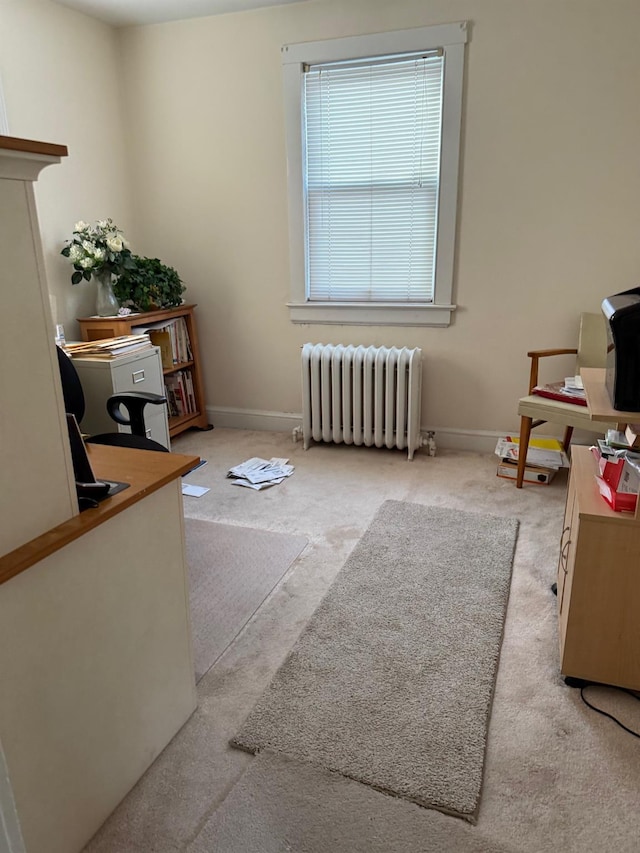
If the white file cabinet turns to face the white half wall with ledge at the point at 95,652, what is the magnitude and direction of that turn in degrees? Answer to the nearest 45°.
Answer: approximately 45° to its right

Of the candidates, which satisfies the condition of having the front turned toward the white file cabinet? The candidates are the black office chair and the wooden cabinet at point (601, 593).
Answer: the wooden cabinet

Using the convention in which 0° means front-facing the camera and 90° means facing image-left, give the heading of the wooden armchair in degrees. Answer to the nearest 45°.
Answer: approximately 45°

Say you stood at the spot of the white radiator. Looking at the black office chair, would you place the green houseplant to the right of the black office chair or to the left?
right

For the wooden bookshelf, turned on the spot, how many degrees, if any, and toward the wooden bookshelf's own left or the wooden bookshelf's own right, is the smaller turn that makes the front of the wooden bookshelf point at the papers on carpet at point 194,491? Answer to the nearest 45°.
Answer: approximately 45° to the wooden bookshelf's own right

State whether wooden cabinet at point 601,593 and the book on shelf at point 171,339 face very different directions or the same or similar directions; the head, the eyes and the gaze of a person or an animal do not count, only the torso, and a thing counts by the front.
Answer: very different directions

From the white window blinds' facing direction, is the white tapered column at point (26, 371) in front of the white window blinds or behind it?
in front

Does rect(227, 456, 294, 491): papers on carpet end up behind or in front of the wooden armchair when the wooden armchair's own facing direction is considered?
in front

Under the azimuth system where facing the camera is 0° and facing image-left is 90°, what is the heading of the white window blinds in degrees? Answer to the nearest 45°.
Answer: approximately 0°

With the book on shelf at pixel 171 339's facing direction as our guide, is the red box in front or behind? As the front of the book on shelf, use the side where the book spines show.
in front
